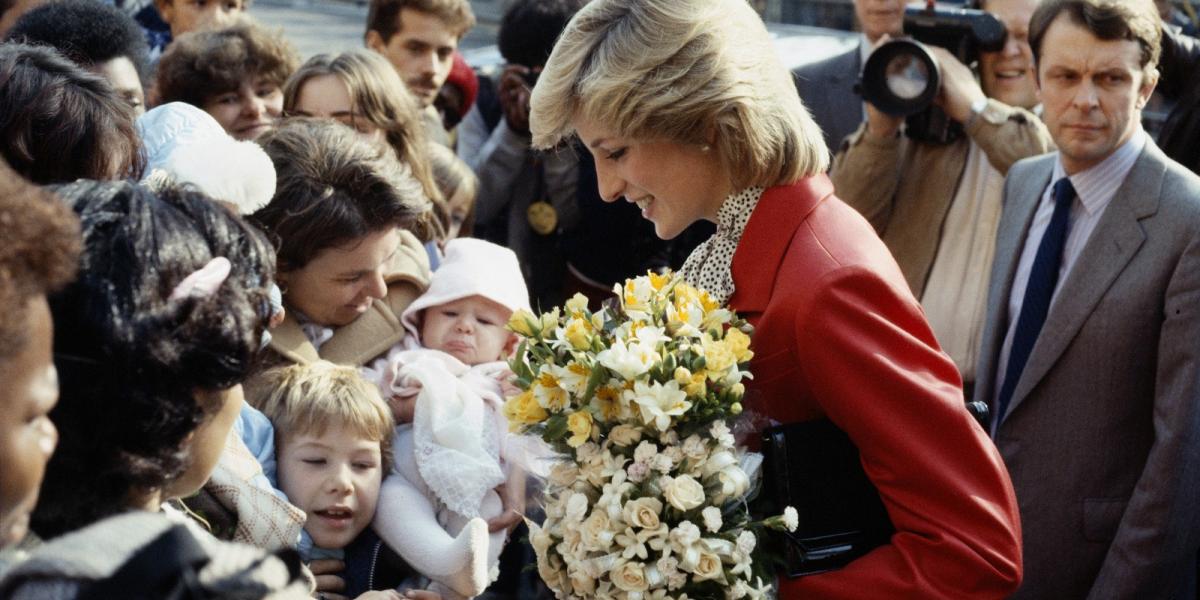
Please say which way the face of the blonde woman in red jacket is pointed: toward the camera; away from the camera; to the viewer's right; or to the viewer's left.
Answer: to the viewer's left

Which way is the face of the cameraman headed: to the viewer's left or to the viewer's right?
to the viewer's left

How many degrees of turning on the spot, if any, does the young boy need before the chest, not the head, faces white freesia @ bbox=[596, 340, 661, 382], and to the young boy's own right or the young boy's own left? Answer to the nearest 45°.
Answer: approximately 45° to the young boy's own left

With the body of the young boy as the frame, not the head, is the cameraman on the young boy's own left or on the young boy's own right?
on the young boy's own left

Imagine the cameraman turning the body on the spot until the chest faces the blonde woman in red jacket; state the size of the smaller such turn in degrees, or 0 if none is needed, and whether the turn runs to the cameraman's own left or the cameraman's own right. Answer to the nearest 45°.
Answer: approximately 45° to the cameraman's own left

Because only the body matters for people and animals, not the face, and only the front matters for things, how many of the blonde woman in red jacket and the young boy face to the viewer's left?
1

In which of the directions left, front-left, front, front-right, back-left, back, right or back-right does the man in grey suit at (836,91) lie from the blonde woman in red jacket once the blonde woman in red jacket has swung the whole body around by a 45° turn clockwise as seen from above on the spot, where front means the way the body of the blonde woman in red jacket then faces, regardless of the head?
front-right

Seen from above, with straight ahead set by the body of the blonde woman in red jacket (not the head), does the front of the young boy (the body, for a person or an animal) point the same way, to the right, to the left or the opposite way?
to the left

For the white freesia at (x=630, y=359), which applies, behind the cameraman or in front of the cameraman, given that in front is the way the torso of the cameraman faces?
in front

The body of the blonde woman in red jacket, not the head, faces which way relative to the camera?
to the viewer's left

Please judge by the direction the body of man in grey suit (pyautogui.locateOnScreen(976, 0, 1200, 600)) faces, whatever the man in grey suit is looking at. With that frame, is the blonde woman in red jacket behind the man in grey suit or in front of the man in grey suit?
in front

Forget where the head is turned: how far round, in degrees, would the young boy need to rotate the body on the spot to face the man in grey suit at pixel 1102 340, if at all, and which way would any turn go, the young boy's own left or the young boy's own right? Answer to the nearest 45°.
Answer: approximately 90° to the young boy's own left
